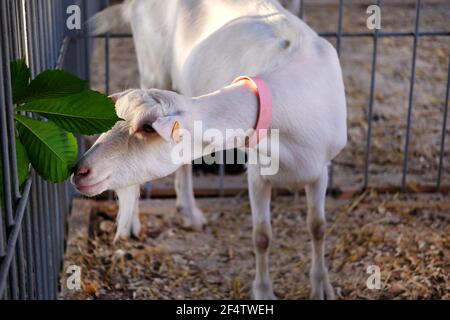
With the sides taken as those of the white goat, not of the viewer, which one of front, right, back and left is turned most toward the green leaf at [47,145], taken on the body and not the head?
right

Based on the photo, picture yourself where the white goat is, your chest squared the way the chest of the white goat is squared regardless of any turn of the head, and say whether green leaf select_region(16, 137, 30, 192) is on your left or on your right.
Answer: on your right

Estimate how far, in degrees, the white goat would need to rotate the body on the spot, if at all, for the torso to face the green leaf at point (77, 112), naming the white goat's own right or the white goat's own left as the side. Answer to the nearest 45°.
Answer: approximately 90° to the white goat's own right

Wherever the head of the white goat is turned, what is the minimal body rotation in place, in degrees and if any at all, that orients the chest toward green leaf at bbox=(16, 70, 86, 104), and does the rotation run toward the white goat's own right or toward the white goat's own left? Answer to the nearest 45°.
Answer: approximately 90° to the white goat's own right

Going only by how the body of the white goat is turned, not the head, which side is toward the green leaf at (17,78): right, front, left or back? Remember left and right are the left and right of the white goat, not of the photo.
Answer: right

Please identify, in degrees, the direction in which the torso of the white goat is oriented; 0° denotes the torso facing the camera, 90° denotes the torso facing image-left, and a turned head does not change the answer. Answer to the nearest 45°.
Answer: approximately 315°

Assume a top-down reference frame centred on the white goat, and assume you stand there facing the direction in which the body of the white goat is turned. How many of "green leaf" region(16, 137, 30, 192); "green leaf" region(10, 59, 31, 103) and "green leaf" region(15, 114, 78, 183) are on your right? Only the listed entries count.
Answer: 3
